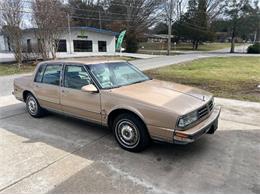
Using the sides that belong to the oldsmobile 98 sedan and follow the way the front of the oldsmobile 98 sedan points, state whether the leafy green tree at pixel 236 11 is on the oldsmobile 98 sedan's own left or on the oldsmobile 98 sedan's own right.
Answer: on the oldsmobile 98 sedan's own left

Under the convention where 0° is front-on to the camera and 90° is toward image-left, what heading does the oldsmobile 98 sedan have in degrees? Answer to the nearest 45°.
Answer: approximately 315°

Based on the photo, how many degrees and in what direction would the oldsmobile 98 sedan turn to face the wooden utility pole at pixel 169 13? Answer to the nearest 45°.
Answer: approximately 135° to its left

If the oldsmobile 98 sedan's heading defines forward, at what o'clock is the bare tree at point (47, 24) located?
The bare tree is roughly at 7 o'clock from the oldsmobile 98 sedan.

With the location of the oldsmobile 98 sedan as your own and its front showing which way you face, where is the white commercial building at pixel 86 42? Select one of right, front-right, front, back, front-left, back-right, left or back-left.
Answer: back-left

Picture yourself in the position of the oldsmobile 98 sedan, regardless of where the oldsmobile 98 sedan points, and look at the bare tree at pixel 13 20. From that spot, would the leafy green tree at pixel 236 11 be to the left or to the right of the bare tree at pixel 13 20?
right

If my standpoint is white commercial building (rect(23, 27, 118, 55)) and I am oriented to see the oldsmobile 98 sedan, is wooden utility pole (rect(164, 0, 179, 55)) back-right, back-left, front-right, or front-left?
front-left

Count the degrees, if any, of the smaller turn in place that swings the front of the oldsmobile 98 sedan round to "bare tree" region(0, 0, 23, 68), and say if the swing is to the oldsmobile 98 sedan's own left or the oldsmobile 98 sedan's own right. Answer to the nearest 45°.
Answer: approximately 180°
